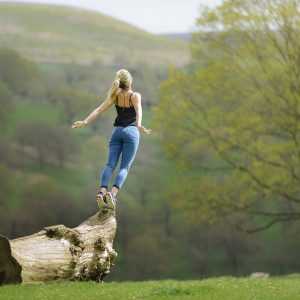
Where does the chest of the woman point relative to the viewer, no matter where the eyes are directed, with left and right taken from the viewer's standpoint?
facing away from the viewer

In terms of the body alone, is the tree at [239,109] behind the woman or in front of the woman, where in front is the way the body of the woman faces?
in front
